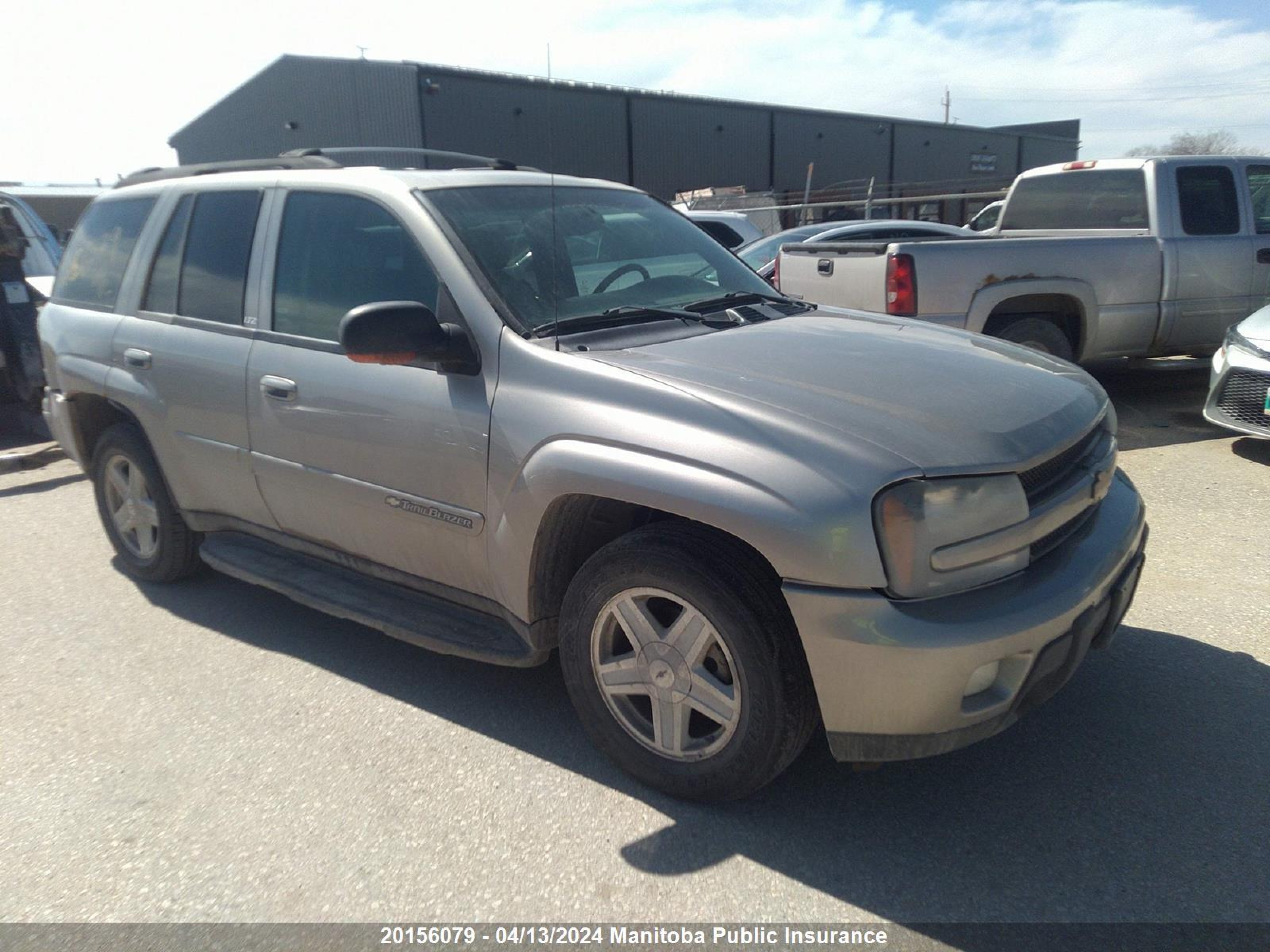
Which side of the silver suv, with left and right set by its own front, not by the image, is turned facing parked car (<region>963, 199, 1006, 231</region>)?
left

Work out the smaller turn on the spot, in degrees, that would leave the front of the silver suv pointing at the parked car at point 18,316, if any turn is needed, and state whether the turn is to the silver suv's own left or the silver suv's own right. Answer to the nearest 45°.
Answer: approximately 180°

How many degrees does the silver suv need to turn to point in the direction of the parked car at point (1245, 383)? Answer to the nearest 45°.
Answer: approximately 90° to its left

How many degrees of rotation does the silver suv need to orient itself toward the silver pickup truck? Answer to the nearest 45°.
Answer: approximately 90° to its left

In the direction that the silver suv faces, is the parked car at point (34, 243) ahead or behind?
behind

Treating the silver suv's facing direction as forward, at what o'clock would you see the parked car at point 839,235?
The parked car is roughly at 8 o'clock from the silver suv.

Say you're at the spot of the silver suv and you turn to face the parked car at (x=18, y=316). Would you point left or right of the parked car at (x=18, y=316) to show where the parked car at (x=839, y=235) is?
right

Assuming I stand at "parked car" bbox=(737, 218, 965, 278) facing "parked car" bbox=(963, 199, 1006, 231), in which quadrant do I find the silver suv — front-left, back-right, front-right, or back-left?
back-right

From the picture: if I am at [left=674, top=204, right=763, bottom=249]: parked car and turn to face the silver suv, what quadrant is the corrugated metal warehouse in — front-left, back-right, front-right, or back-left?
back-right

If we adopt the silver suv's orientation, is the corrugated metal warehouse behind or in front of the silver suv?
behind

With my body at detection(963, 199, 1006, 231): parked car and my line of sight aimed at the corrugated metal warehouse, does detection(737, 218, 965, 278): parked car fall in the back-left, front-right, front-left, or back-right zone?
back-left

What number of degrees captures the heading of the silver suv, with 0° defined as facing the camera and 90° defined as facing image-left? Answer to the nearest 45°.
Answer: approximately 315°
